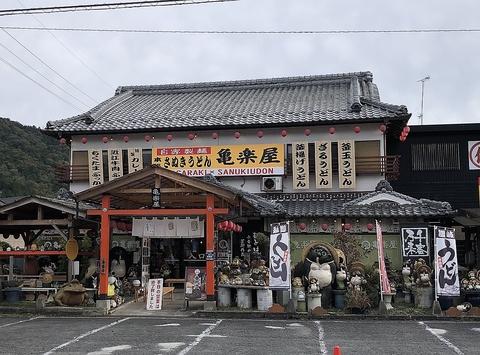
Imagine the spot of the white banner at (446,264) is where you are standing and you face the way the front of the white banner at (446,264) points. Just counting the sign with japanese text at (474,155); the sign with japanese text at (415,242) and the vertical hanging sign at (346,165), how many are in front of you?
0

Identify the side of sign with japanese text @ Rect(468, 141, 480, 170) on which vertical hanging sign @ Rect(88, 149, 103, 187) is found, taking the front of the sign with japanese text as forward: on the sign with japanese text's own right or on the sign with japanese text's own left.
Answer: on the sign with japanese text's own right

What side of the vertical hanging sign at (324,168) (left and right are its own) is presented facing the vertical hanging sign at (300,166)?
right

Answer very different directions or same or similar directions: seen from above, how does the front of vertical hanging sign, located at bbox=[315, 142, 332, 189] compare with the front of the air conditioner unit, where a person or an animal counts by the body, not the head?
same or similar directions

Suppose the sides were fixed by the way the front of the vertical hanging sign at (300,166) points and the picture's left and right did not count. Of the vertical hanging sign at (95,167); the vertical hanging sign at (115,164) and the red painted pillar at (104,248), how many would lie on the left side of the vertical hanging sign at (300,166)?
0

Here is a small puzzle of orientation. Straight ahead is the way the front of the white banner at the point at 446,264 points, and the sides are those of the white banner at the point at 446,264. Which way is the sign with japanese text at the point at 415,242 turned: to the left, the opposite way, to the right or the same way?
the same way

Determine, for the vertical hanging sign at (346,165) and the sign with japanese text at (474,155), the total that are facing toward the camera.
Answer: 2

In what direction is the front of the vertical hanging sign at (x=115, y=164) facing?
toward the camera

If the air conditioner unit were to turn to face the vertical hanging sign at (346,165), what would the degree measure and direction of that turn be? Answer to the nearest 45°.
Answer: approximately 90° to its left

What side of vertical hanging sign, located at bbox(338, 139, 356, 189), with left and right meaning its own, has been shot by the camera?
front

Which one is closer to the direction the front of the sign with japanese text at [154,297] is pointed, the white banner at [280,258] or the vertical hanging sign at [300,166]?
the white banner

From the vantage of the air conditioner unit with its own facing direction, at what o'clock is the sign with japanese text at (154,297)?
The sign with japanese text is roughly at 1 o'clock from the air conditioner unit.

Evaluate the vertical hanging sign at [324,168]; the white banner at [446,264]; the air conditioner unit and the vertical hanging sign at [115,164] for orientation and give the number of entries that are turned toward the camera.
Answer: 4

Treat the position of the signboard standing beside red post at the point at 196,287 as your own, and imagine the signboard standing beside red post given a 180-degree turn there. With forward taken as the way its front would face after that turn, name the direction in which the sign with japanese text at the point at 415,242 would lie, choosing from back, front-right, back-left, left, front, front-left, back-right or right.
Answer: right

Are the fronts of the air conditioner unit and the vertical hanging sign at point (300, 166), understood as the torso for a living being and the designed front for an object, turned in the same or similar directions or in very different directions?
same or similar directions

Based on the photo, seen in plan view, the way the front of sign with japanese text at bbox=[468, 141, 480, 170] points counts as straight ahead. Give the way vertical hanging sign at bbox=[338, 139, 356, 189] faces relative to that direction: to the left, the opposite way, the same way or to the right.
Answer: the same way

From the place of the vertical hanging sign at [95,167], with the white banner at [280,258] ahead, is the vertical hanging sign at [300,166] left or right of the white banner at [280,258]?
left

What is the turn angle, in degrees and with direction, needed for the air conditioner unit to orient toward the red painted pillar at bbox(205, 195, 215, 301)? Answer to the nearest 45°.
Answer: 0° — it already faces it

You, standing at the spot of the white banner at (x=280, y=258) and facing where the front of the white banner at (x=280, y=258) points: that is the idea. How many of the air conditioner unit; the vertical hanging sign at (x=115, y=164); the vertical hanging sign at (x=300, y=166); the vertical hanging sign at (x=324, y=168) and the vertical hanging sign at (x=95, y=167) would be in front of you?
0

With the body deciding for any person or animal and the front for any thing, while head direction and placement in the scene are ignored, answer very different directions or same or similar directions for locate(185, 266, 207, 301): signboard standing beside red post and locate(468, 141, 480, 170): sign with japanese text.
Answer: same or similar directions

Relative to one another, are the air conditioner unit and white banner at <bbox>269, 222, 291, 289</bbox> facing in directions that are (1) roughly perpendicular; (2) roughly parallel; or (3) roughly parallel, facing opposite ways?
roughly parallel

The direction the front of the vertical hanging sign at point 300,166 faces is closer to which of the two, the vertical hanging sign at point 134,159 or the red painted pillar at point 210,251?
the red painted pillar
